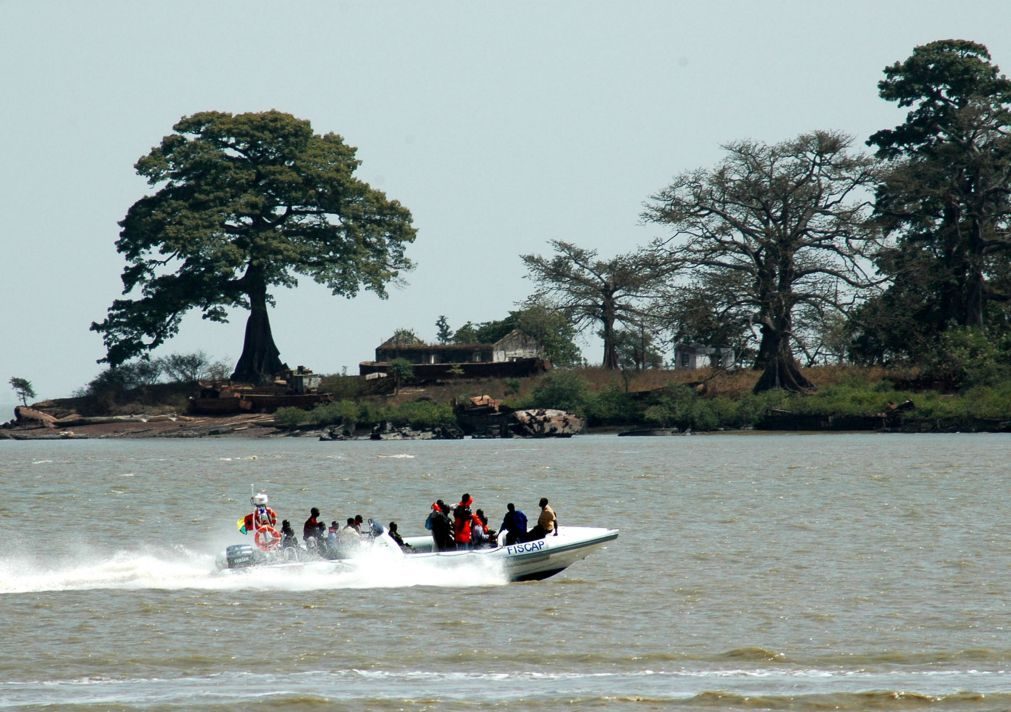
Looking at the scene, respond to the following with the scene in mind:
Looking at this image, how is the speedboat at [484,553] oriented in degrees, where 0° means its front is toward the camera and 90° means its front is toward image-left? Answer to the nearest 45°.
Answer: approximately 270°
